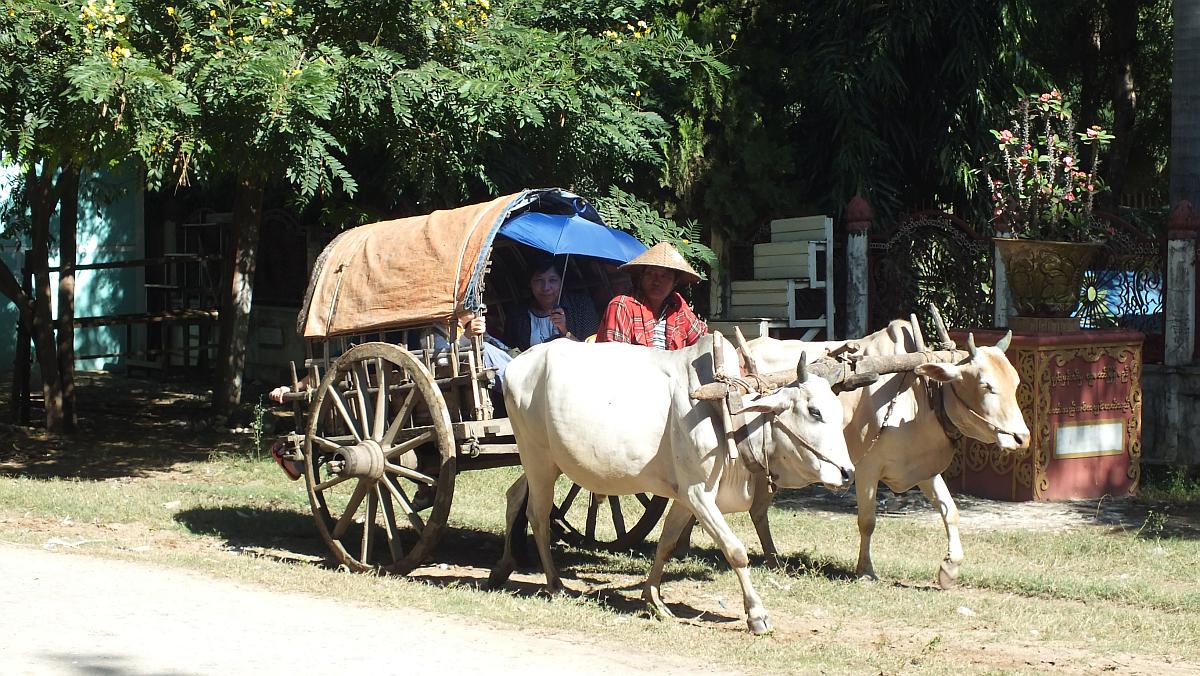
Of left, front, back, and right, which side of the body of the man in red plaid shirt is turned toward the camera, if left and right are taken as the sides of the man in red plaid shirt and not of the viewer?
front

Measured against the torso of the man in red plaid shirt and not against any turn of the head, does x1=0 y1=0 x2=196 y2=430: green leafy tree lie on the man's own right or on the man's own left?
on the man's own right

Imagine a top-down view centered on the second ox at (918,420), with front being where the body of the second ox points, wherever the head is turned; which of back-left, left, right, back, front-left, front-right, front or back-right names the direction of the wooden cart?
back-right

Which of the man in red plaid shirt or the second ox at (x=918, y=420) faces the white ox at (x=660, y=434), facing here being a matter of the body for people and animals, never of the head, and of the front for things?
the man in red plaid shirt

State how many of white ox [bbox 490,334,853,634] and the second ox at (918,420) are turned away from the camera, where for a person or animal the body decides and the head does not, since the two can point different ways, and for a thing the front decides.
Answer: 0

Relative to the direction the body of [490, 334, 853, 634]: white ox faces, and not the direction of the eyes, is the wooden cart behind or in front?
behind

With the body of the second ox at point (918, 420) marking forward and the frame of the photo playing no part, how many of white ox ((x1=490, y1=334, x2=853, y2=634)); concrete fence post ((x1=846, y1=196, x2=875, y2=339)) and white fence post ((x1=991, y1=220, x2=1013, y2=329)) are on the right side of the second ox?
1

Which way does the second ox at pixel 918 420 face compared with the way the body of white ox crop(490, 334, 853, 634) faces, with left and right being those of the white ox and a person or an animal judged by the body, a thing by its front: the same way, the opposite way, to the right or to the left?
the same way

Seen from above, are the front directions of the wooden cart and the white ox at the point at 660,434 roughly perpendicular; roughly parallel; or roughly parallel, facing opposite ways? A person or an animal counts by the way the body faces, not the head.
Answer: roughly parallel

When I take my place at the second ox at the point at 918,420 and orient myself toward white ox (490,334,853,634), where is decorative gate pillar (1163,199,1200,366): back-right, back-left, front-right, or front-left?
back-right

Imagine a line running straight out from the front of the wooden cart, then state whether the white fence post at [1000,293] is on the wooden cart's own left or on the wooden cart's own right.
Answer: on the wooden cart's own left

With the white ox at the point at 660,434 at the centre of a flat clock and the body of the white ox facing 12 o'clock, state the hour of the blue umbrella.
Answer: The blue umbrella is roughly at 7 o'clock from the white ox.

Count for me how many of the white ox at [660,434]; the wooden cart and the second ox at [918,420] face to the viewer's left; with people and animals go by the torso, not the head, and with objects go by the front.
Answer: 0

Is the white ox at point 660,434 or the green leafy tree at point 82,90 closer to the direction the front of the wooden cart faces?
the white ox

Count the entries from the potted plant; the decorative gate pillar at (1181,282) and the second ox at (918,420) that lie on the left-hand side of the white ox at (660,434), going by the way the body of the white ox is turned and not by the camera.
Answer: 3

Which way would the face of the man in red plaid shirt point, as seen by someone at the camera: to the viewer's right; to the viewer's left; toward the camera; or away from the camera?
toward the camera

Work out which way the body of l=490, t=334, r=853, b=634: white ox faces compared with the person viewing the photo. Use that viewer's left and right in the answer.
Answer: facing the viewer and to the right of the viewer

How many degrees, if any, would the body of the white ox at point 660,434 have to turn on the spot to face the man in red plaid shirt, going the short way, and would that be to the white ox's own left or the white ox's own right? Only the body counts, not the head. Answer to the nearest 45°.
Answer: approximately 135° to the white ox's own left
